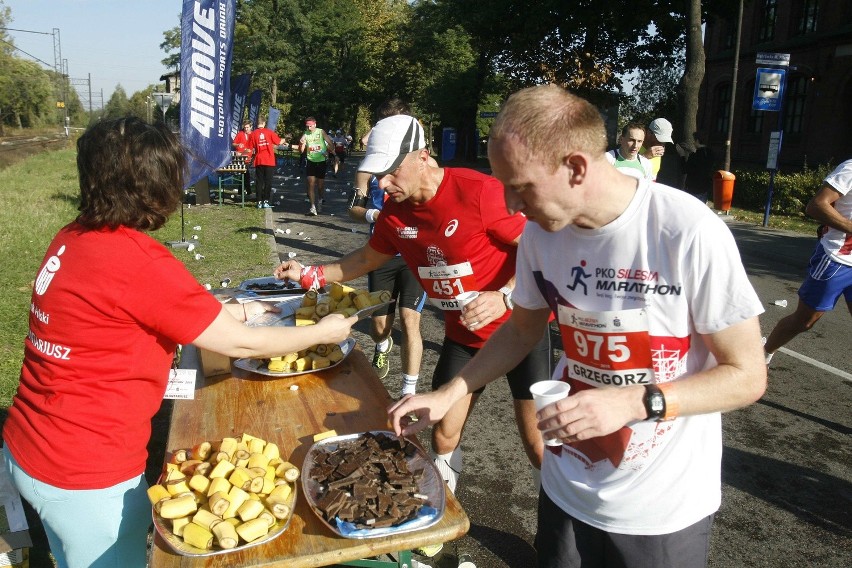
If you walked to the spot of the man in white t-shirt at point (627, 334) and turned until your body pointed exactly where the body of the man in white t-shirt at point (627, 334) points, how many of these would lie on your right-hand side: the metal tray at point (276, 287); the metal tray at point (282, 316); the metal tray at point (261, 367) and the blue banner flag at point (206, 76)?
4

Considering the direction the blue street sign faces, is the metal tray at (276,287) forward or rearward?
forward

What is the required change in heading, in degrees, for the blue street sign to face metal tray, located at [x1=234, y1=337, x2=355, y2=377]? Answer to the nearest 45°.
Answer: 0° — it already faces it

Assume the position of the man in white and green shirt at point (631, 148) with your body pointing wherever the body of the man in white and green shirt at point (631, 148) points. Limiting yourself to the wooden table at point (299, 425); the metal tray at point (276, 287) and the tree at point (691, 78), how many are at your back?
1

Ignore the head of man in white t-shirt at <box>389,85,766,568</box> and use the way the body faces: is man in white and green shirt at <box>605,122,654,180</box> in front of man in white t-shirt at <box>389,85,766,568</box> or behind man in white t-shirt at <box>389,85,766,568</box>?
behind

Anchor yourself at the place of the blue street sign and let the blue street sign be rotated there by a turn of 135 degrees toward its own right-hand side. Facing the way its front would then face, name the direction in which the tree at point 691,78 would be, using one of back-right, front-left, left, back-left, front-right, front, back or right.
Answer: front

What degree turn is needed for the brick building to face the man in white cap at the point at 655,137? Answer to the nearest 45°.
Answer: approximately 45° to its left

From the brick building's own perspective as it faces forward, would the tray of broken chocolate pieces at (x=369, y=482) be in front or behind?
in front

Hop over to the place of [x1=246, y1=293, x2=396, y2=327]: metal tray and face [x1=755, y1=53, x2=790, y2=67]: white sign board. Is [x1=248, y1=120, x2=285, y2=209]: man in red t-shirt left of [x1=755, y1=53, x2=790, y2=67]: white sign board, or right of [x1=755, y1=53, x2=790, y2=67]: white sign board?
left

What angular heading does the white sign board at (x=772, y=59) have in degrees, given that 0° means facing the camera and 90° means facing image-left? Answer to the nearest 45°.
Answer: approximately 0°

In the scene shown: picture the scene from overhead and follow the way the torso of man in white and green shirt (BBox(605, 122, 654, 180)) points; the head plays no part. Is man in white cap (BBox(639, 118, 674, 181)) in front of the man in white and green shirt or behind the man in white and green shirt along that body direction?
behind

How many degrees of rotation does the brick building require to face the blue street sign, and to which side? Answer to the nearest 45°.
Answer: approximately 45° to its left

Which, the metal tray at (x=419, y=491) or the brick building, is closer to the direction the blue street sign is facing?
the metal tray

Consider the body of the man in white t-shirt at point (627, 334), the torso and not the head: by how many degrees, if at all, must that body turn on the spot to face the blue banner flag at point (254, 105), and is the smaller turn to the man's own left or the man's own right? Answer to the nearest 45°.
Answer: approximately 90° to the man's own right
